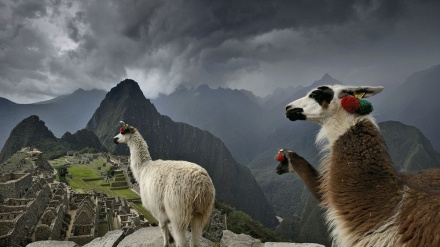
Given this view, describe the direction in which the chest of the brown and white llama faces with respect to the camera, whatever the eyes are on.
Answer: to the viewer's left
